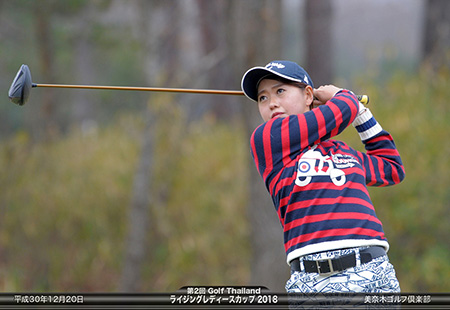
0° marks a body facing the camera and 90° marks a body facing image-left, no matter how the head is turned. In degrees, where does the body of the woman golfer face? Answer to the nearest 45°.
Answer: approximately 0°

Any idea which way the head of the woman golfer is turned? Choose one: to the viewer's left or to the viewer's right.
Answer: to the viewer's left

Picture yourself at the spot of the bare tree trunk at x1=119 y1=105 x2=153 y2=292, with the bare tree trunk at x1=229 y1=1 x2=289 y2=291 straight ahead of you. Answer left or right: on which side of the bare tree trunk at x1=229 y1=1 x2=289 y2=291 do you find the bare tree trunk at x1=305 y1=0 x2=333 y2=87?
left

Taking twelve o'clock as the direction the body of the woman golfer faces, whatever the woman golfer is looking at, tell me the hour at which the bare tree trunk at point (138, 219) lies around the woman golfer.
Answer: The bare tree trunk is roughly at 5 o'clock from the woman golfer.

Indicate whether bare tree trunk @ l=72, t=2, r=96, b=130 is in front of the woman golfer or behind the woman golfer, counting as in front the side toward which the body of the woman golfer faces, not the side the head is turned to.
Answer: behind

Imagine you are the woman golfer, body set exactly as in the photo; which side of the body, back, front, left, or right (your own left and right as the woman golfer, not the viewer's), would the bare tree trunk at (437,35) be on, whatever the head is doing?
back

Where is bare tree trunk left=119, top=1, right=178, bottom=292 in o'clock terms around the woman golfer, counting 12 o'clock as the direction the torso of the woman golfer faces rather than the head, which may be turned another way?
The bare tree trunk is roughly at 5 o'clock from the woman golfer.

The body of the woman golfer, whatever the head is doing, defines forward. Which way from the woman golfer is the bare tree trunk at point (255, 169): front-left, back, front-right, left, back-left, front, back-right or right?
back
